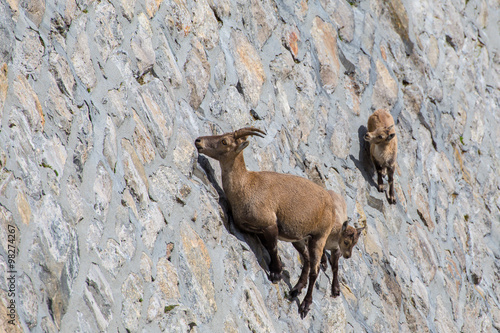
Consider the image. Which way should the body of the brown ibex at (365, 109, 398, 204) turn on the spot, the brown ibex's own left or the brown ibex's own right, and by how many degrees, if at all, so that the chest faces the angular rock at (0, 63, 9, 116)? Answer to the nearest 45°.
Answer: approximately 45° to the brown ibex's own right

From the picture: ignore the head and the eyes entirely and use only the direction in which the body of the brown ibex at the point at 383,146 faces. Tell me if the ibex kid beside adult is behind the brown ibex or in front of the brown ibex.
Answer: in front

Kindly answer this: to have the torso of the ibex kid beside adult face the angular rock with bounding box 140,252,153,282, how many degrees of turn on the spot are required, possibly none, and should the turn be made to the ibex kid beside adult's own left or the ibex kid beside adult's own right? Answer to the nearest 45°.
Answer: approximately 90° to the ibex kid beside adult's own right

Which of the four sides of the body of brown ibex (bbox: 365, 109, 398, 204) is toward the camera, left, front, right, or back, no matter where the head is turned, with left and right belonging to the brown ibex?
front

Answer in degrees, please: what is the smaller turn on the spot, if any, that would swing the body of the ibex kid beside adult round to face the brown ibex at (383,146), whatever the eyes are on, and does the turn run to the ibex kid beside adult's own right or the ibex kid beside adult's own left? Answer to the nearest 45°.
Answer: approximately 135° to the ibex kid beside adult's own left

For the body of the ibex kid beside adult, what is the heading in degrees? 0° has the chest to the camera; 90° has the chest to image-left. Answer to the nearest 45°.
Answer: approximately 315°

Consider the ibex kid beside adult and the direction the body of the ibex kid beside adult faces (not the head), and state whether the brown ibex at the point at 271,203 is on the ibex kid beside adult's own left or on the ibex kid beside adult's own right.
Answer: on the ibex kid beside adult's own right

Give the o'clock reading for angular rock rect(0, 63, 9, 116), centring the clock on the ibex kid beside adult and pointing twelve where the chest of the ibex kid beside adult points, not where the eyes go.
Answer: The angular rock is roughly at 3 o'clock from the ibex kid beside adult.

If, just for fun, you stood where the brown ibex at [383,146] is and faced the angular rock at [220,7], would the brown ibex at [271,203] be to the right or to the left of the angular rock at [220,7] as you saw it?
left

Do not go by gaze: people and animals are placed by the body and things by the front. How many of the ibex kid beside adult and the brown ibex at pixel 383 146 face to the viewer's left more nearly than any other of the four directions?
0
